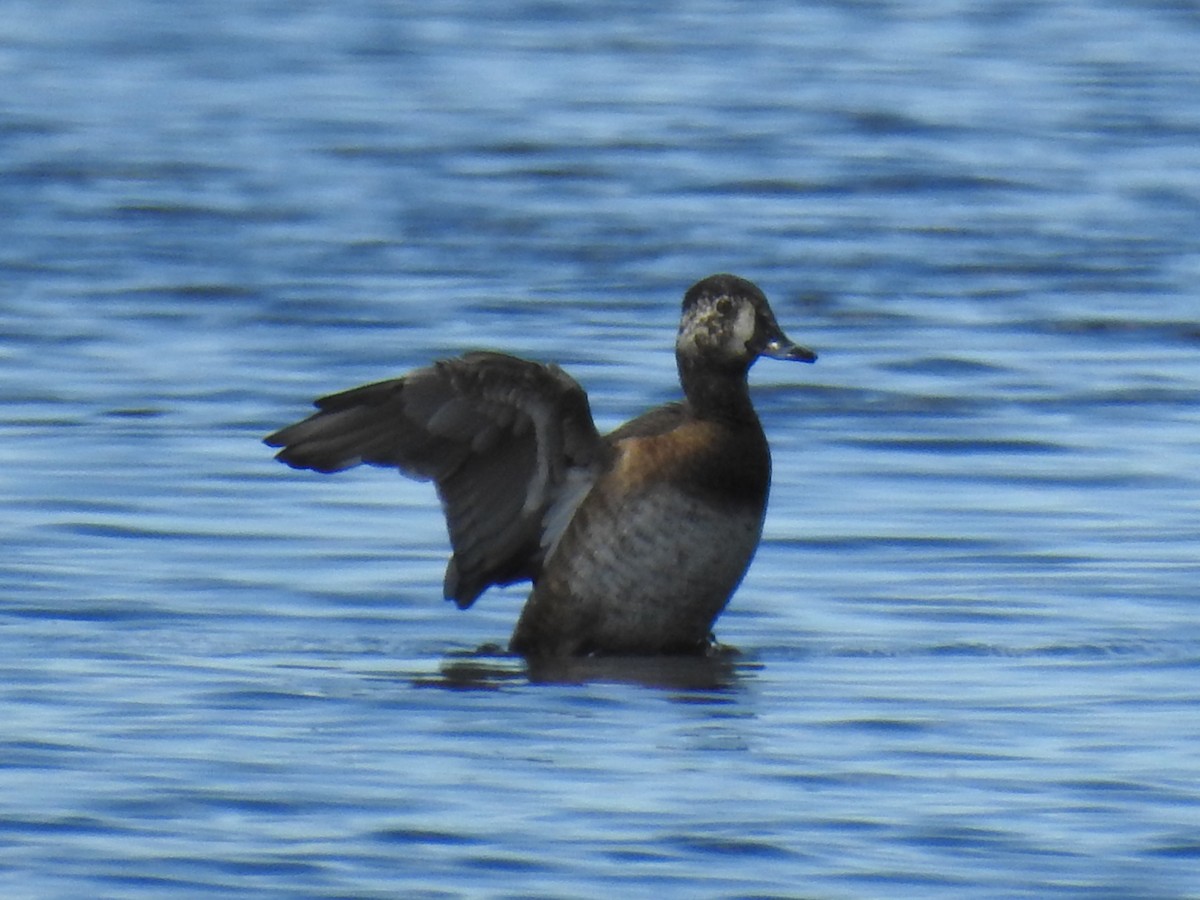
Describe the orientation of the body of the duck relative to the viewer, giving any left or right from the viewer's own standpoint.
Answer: facing to the right of the viewer
